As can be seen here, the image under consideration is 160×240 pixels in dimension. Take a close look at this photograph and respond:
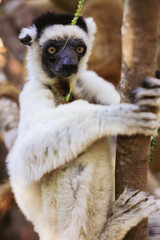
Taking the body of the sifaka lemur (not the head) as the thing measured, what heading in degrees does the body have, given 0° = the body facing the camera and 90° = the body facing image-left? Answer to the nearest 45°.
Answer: approximately 315°
